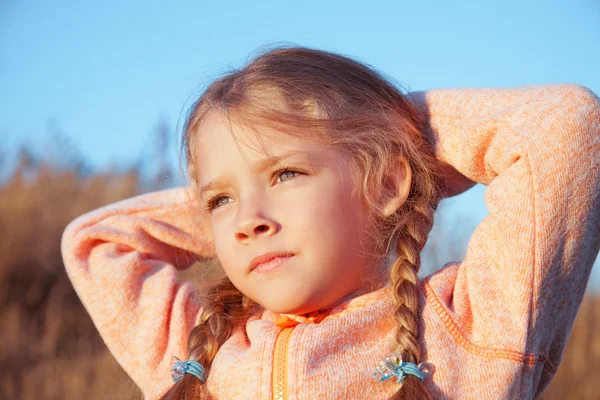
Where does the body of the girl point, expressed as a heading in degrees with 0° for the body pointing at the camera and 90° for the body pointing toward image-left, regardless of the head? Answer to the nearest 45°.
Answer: approximately 45°

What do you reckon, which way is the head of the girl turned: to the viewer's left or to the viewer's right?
to the viewer's left
